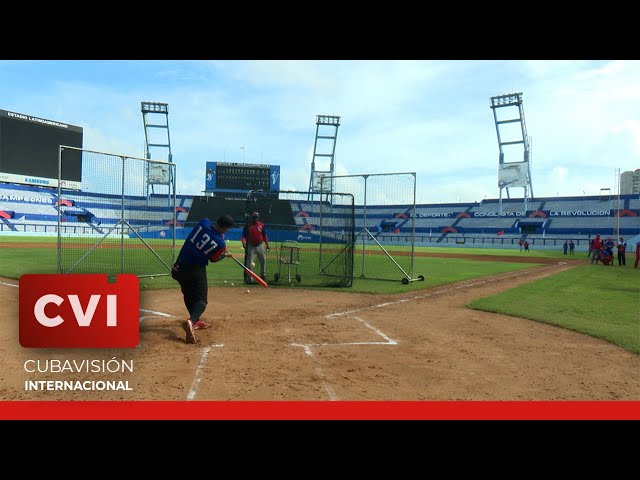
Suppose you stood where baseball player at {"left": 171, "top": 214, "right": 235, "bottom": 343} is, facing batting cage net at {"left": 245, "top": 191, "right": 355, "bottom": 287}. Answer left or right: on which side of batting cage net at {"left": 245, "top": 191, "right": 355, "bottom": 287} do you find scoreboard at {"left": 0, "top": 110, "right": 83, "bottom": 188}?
left

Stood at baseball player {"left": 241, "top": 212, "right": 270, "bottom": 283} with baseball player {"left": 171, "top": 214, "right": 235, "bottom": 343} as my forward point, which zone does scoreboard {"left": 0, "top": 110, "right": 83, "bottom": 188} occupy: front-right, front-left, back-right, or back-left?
back-right

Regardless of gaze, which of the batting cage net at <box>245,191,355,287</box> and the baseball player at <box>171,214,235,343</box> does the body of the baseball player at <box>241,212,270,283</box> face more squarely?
the baseball player

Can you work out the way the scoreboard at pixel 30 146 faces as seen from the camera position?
facing the viewer and to the right of the viewer

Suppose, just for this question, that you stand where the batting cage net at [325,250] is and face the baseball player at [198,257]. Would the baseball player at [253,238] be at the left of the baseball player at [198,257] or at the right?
right

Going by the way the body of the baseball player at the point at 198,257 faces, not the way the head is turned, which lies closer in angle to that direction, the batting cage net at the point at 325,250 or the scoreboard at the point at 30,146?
the batting cage net

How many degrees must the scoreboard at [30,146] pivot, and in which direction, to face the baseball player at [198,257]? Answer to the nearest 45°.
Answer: approximately 45° to its right

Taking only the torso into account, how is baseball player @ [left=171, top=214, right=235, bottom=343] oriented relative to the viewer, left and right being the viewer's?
facing away from the viewer and to the right of the viewer

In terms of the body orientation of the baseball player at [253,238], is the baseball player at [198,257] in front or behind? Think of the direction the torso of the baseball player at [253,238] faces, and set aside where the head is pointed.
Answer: in front

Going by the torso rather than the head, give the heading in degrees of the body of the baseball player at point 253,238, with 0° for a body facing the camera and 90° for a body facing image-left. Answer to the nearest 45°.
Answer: approximately 0°

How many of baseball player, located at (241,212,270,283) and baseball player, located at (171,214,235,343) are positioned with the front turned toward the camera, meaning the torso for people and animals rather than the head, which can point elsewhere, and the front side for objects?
1

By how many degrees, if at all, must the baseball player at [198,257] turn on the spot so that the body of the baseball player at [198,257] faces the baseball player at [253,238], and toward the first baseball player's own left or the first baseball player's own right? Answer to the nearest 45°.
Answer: approximately 45° to the first baseball player's own left

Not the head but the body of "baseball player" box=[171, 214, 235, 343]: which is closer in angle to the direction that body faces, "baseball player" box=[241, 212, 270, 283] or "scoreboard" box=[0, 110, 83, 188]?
the baseball player

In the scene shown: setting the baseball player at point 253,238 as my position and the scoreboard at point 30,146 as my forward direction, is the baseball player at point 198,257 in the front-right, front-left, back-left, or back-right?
back-left

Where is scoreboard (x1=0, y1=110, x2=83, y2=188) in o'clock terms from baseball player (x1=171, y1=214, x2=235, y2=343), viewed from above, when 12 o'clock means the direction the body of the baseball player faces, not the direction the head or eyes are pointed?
The scoreboard is roughly at 10 o'clock from the baseball player.

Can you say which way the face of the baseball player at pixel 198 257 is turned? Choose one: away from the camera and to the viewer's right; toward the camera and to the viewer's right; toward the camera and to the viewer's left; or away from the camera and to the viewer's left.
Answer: away from the camera and to the viewer's right

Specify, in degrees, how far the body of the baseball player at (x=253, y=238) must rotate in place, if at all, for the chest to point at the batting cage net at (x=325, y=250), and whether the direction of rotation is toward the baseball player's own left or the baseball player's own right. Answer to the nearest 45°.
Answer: approximately 135° to the baseball player's own left
